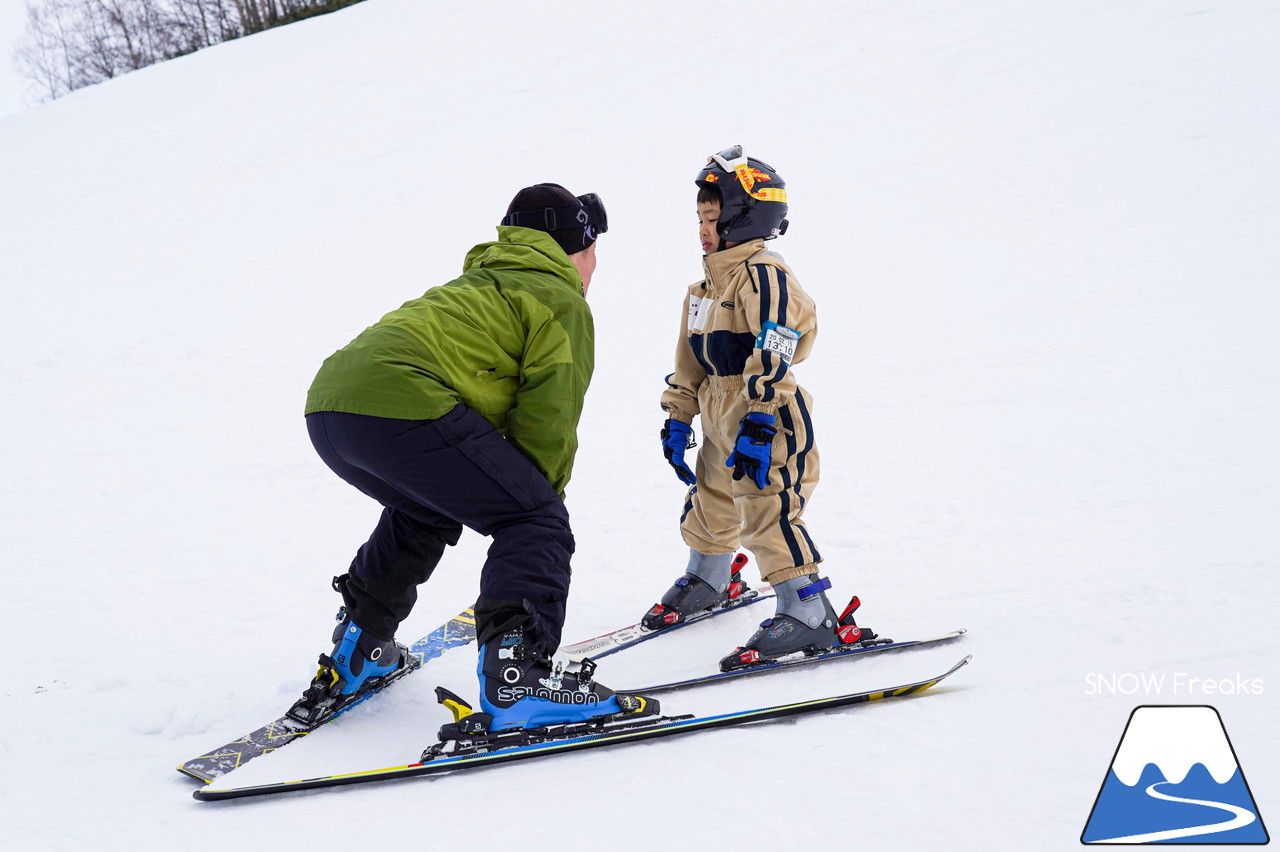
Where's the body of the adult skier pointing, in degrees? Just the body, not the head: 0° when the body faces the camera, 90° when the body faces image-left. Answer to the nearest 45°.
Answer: approximately 225°

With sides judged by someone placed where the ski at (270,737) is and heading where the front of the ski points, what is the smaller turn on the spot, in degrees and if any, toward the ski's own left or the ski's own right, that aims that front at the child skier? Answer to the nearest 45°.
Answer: approximately 45° to the ski's own right

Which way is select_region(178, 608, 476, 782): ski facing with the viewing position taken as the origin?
facing away from the viewer and to the right of the viewer

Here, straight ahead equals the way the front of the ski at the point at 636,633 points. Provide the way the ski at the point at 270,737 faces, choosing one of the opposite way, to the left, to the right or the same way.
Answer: the opposite way

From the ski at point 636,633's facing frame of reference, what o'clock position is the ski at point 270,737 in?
the ski at point 270,737 is roughly at 12 o'clock from the ski at point 636,633.

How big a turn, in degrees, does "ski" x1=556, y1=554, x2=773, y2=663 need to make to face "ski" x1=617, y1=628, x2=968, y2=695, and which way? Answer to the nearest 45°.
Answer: approximately 90° to its left

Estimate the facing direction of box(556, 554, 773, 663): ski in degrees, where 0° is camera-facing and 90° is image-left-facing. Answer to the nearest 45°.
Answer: approximately 45°

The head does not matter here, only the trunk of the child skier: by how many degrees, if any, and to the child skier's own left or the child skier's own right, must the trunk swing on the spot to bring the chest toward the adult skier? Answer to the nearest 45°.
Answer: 0° — they already face them
